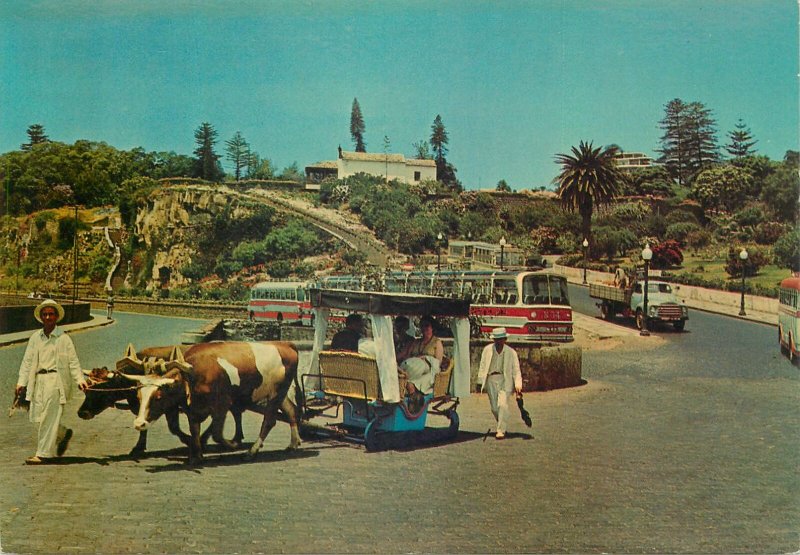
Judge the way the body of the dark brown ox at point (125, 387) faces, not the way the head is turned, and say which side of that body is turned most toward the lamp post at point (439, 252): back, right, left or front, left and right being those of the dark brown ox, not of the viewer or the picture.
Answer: right

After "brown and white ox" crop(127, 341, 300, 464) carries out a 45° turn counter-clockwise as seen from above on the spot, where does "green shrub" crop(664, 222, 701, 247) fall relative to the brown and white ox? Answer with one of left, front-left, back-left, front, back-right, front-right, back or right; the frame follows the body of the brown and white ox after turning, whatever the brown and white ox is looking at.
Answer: back-left

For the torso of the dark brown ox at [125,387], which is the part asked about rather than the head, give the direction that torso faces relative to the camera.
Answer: to the viewer's left

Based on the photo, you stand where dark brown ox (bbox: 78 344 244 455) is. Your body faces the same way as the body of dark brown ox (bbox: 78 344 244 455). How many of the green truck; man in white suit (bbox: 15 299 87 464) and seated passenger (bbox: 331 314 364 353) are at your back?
2

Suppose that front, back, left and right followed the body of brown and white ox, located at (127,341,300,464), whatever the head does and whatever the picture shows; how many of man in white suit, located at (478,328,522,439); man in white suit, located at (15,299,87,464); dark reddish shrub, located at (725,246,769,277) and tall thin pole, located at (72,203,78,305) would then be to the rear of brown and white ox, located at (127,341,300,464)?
2

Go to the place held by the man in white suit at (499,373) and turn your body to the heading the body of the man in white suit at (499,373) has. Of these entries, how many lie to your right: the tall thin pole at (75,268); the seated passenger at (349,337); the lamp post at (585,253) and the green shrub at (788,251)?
2

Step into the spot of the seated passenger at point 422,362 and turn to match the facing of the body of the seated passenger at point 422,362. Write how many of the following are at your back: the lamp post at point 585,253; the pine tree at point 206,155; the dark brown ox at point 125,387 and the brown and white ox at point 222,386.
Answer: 1

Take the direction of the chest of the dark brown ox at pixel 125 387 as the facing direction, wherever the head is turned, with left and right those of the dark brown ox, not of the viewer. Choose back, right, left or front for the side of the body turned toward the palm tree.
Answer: back

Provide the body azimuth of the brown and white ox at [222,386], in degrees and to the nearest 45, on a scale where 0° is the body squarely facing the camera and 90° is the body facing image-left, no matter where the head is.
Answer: approximately 90°

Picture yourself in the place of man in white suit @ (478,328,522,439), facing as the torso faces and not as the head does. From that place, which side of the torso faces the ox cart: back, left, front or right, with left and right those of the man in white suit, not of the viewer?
right

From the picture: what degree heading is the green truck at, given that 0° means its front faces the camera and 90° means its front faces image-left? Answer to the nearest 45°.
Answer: approximately 315°

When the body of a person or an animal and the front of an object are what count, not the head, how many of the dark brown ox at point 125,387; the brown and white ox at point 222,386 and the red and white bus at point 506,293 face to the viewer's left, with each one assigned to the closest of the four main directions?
2

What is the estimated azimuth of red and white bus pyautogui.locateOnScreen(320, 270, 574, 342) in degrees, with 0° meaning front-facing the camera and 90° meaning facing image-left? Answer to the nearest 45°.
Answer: approximately 315°

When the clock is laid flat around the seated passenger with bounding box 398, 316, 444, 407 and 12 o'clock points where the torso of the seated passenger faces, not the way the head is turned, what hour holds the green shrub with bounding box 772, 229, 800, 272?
The green shrub is roughly at 7 o'clock from the seated passenger.
